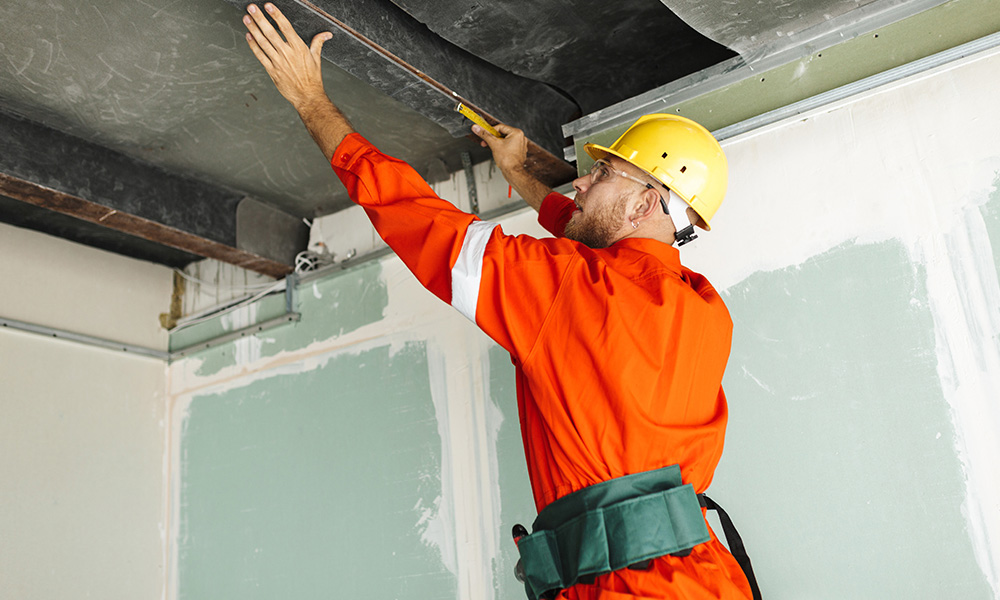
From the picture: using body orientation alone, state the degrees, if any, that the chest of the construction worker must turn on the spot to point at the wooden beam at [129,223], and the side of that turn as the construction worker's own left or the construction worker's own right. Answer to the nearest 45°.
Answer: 0° — they already face it

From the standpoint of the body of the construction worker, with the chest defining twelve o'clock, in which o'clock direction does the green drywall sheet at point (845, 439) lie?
The green drywall sheet is roughly at 3 o'clock from the construction worker.

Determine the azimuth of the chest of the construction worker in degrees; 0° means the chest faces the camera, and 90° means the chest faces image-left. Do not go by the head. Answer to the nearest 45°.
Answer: approximately 135°

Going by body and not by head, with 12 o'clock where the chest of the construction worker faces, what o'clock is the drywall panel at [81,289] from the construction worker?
The drywall panel is roughly at 12 o'clock from the construction worker.

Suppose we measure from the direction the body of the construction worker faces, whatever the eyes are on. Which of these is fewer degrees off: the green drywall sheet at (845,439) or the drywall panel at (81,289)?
the drywall panel
